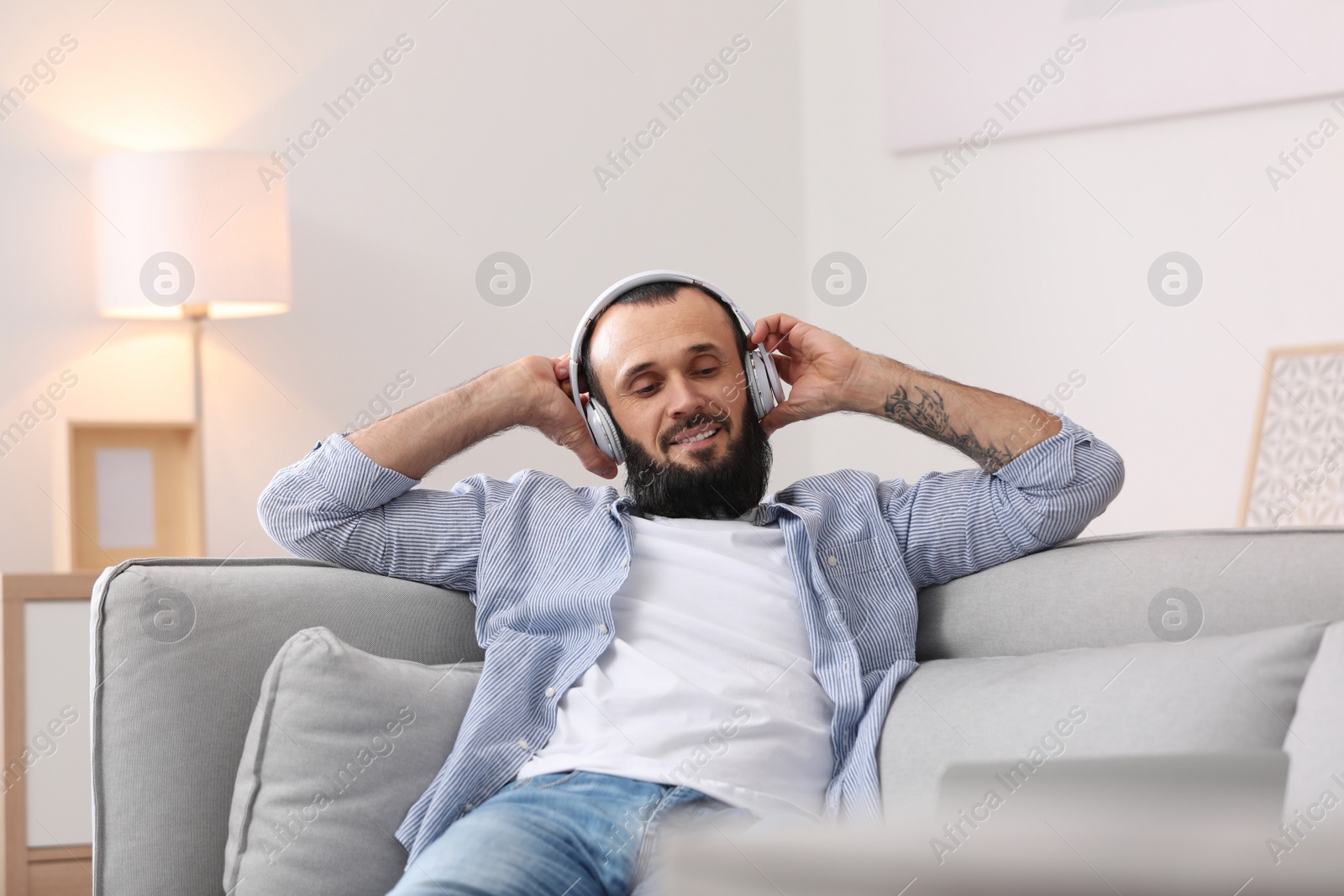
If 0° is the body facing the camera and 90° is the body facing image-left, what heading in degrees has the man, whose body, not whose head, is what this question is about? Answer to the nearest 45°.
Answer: approximately 0°

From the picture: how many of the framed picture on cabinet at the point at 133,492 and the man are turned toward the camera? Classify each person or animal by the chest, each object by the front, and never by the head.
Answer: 2

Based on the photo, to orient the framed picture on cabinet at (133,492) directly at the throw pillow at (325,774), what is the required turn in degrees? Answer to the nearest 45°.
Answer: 0° — it already faces it

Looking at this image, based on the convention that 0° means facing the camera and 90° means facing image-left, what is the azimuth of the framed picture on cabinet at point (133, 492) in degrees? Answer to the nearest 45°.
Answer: approximately 0°

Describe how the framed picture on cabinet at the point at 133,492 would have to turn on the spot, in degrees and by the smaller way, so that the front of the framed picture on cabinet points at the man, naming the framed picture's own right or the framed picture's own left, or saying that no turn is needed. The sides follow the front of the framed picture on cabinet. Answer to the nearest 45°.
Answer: approximately 45° to the framed picture's own left

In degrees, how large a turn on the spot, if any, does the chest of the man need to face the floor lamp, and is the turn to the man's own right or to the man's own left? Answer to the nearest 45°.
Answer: approximately 135° to the man's own right
